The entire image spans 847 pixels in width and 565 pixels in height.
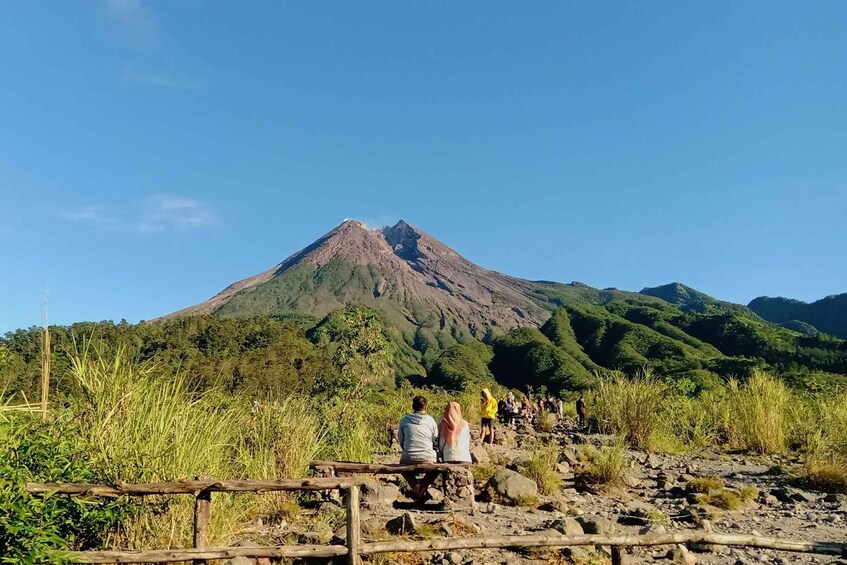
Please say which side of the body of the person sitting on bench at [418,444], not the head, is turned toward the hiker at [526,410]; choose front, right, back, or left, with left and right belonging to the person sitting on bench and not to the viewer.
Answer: front

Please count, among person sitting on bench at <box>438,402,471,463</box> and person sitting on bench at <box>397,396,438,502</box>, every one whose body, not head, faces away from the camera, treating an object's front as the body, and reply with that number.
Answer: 2

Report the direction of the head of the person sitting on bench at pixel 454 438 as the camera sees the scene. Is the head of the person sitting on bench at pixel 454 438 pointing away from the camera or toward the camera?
away from the camera

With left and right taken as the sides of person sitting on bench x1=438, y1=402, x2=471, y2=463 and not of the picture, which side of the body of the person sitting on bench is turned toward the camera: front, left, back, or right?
back

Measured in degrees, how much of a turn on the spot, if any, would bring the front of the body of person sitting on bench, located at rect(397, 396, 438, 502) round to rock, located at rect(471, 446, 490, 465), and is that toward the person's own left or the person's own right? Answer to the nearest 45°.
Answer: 0° — they already face it

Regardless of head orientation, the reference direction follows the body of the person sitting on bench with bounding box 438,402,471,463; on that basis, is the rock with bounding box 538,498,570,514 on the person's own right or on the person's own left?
on the person's own right

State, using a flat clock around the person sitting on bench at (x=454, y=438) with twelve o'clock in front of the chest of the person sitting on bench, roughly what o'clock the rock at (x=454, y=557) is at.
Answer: The rock is roughly at 6 o'clock from the person sitting on bench.

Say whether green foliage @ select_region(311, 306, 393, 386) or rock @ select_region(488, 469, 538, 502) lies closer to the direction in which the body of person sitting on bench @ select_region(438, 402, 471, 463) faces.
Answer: the green foliage

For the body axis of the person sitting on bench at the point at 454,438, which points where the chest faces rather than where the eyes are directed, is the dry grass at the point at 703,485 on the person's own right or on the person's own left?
on the person's own right

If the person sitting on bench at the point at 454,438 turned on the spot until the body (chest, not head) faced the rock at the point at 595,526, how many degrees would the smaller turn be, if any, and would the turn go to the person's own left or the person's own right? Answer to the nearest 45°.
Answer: approximately 135° to the person's own right

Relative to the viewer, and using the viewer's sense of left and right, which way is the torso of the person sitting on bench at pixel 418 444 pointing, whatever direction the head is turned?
facing away from the viewer
